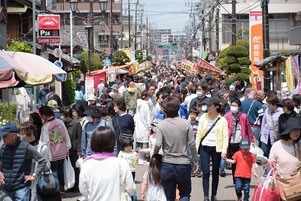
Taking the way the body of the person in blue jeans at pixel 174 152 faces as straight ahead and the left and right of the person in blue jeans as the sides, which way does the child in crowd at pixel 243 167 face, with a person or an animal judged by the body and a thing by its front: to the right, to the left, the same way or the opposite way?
the opposite way

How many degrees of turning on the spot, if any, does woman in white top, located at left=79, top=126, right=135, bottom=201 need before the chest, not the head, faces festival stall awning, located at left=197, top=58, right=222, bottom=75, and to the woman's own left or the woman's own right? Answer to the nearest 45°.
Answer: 0° — they already face it

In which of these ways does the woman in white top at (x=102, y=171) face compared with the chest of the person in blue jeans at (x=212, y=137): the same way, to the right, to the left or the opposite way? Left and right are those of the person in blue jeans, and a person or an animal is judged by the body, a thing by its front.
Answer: the opposite way

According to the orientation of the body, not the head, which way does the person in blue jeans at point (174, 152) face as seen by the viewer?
away from the camera

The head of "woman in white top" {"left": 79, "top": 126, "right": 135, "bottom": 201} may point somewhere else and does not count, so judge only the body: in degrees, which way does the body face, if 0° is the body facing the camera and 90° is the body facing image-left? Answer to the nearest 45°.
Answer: approximately 180°

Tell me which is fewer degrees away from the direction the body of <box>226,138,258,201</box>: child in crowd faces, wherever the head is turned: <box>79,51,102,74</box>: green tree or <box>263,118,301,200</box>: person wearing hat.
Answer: the person wearing hat

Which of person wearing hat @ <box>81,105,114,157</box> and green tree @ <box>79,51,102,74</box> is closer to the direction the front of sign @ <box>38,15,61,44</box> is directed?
the person wearing hat

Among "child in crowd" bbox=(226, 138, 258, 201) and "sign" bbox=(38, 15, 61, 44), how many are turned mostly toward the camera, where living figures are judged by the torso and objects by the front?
2

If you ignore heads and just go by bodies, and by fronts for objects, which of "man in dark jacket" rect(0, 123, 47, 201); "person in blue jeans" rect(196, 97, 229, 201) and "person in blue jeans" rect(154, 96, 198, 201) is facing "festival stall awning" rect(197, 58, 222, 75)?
"person in blue jeans" rect(154, 96, 198, 201)
